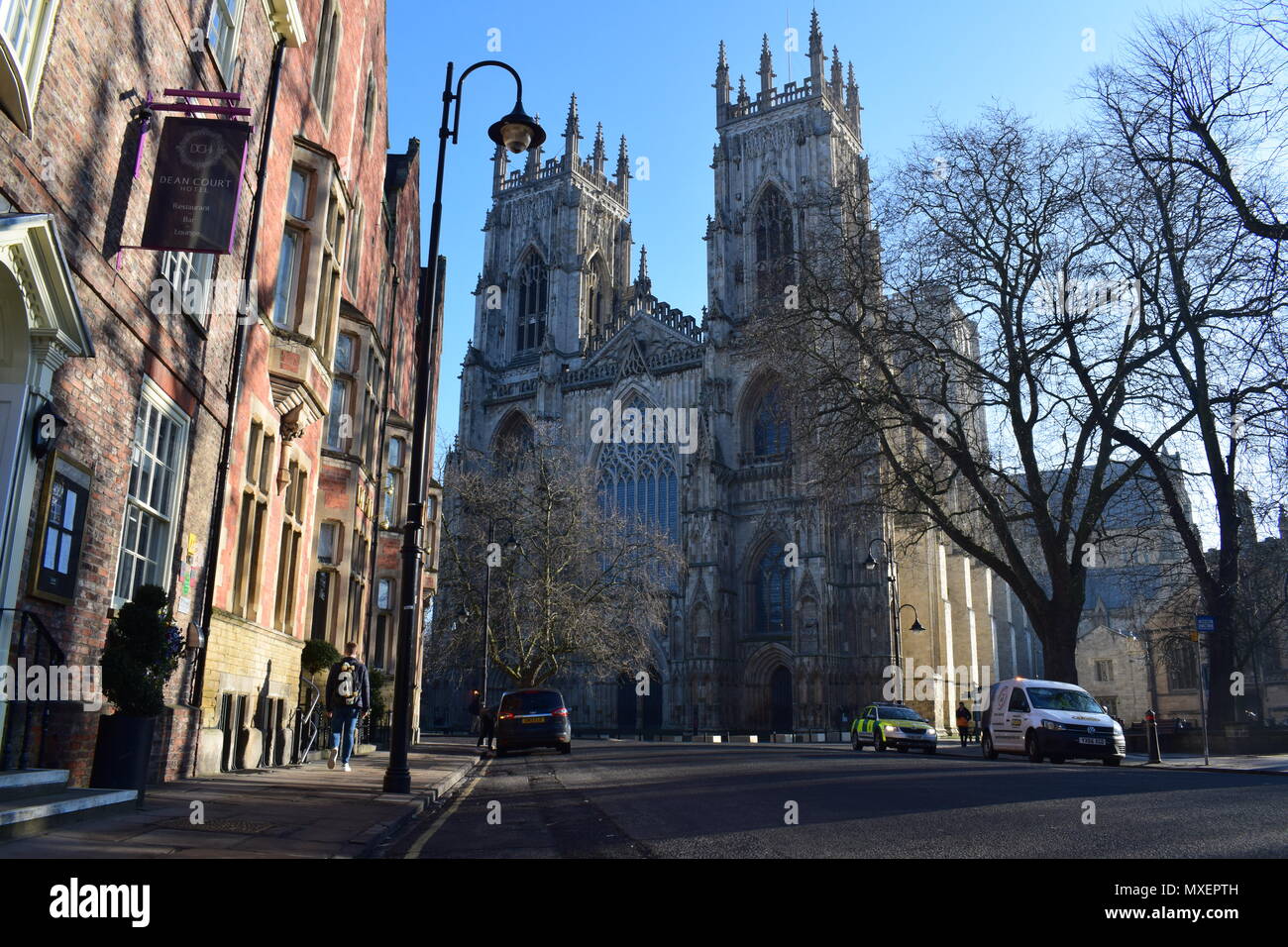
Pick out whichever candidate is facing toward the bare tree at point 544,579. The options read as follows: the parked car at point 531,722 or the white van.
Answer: the parked car

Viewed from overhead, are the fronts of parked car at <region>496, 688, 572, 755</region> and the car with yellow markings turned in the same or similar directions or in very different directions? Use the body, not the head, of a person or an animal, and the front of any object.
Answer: very different directions

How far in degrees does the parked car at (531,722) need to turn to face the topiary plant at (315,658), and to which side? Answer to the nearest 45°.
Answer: approximately 135° to its left

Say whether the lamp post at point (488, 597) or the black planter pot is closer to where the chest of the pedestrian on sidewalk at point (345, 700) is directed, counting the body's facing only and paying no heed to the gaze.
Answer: the lamp post

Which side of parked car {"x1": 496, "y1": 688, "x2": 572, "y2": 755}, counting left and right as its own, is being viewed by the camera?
back

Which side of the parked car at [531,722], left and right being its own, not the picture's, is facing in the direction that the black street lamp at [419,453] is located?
back

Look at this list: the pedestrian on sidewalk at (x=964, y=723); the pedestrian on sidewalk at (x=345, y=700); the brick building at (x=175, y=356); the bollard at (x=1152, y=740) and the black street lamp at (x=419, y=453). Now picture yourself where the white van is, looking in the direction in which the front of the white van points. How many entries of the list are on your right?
3

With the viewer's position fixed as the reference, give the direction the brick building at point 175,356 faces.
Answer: facing the viewer and to the right of the viewer

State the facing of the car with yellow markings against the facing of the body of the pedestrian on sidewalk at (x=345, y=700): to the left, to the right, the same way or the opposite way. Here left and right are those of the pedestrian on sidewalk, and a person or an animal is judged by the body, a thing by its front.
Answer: the opposite way

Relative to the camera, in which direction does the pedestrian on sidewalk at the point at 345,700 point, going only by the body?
away from the camera

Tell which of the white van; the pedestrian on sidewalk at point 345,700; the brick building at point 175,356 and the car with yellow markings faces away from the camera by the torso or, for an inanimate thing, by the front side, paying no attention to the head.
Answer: the pedestrian on sidewalk
